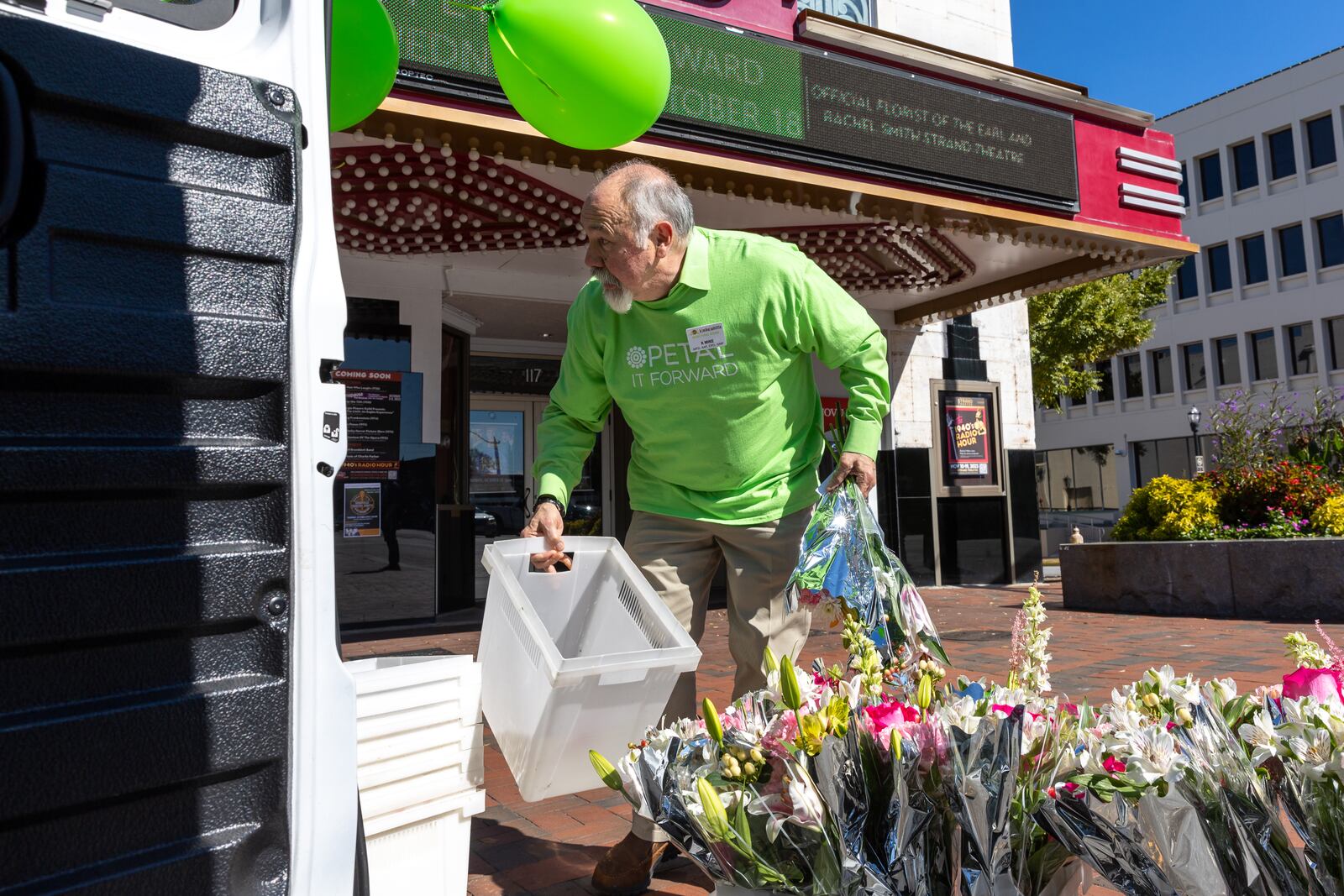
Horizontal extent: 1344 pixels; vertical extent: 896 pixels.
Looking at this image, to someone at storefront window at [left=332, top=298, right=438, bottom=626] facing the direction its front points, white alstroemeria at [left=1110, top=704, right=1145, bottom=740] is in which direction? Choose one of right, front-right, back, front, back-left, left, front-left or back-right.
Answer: front

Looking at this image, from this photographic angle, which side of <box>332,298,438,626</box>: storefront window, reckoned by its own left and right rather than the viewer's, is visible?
front

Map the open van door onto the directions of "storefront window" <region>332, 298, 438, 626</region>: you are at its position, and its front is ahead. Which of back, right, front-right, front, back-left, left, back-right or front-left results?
front

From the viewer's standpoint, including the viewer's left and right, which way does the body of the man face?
facing the viewer and to the left of the viewer

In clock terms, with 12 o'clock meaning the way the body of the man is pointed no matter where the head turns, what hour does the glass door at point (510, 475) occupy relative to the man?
The glass door is roughly at 4 o'clock from the man.

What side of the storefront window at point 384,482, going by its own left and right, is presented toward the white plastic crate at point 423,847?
front

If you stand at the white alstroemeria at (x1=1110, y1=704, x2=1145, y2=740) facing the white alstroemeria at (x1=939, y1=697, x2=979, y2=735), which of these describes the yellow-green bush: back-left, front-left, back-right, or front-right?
back-right

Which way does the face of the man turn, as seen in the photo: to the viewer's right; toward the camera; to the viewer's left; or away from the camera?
to the viewer's left

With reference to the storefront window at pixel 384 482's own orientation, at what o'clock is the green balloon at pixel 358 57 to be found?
The green balloon is roughly at 12 o'clock from the storefront window.

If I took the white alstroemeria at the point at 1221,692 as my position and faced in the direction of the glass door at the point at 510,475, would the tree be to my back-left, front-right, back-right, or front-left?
front-right

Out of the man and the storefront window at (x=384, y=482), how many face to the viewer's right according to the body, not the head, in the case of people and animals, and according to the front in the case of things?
0

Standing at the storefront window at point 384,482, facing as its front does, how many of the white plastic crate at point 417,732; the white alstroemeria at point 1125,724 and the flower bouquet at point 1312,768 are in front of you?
3

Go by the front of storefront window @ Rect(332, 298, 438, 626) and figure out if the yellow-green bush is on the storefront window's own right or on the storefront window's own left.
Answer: on the storefront window's own left

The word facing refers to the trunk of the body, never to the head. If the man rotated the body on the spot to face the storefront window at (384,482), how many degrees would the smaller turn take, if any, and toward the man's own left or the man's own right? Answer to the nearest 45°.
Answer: approximately 90° to the man's own right

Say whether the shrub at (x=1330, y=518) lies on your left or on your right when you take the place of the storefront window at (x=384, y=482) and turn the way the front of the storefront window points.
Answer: on your left
